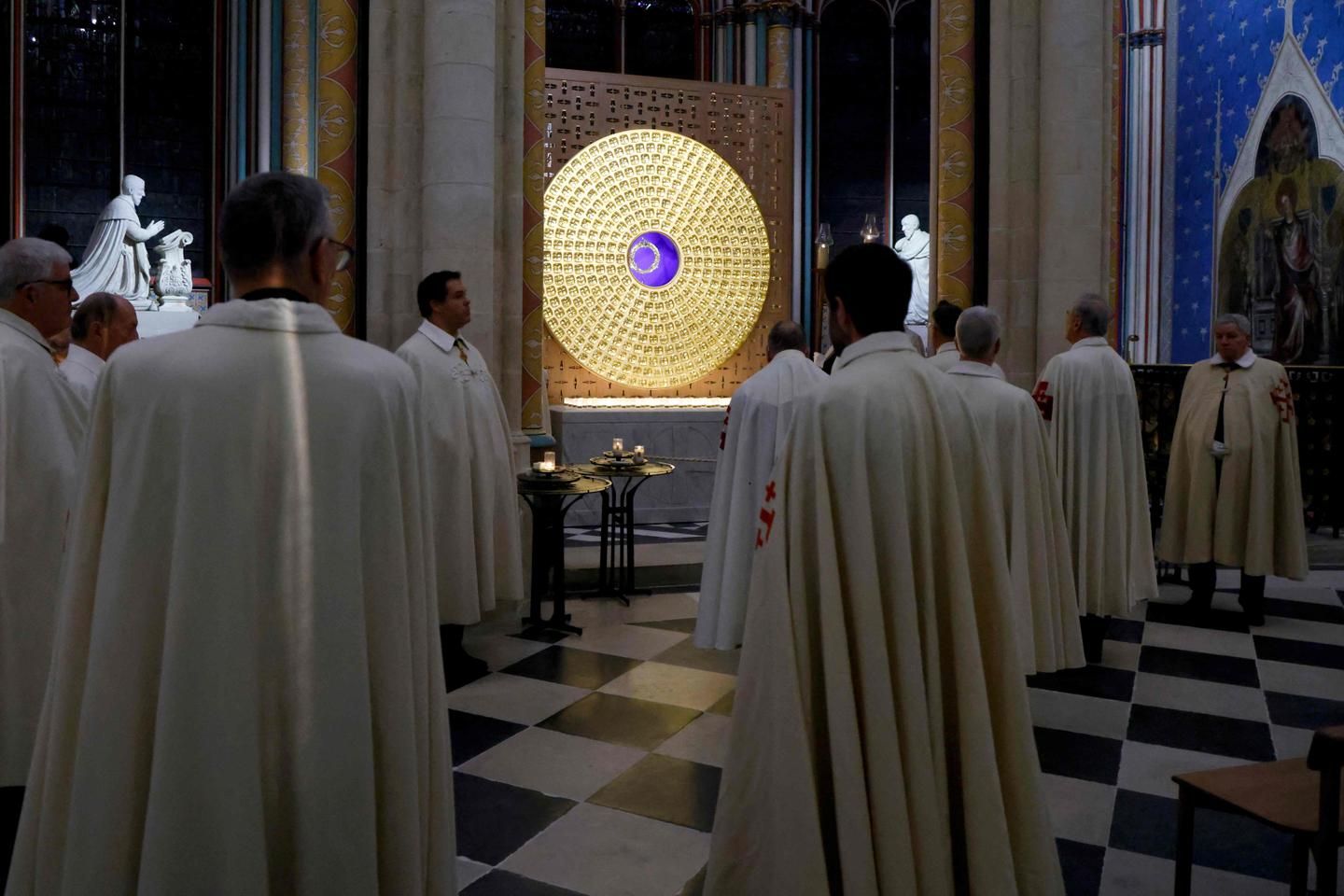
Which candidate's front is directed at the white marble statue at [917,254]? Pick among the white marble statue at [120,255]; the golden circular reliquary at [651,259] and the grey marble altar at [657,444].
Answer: the white marble statue at [120,255]

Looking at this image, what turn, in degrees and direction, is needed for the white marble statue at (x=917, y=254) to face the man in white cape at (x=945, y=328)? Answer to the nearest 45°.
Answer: approximately 45° to its left

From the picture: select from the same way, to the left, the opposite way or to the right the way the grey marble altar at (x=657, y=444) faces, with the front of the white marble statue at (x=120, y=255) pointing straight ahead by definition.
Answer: to the right

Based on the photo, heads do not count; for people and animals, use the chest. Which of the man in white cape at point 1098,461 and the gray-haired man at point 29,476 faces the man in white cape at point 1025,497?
the gray-haired man

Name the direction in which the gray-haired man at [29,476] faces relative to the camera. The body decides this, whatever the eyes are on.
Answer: to the viewer's right

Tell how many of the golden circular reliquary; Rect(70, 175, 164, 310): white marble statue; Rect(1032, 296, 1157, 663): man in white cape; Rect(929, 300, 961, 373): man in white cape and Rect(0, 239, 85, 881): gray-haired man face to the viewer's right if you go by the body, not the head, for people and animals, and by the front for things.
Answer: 2

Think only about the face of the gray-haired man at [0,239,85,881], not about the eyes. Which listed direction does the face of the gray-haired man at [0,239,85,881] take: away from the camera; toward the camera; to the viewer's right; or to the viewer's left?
to the viewer's right

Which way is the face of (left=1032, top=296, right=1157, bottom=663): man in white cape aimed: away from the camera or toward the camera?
away from the camera

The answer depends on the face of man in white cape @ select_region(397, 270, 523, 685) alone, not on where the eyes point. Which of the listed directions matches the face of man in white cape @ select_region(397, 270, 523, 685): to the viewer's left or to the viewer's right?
to the viewer's right

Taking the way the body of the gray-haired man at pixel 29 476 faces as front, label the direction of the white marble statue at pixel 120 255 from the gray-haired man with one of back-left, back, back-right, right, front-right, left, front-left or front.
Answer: left
